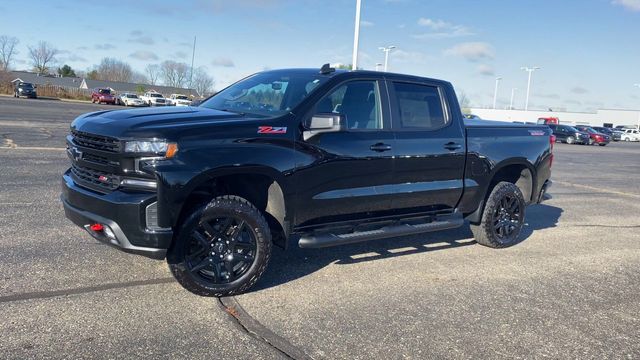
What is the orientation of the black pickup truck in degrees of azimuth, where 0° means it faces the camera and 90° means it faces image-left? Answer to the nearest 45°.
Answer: approximately 45°

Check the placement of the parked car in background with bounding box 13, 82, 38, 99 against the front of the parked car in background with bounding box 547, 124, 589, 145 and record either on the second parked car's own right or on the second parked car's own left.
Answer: on the second parked car's own right

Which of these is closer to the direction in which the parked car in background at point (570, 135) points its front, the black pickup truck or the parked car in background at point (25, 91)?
the black pickup truck

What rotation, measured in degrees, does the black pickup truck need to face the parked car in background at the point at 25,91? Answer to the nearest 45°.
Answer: approximately 90° to its right

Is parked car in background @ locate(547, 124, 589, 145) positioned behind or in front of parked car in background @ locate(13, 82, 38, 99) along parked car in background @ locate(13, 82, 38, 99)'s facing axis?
in front
